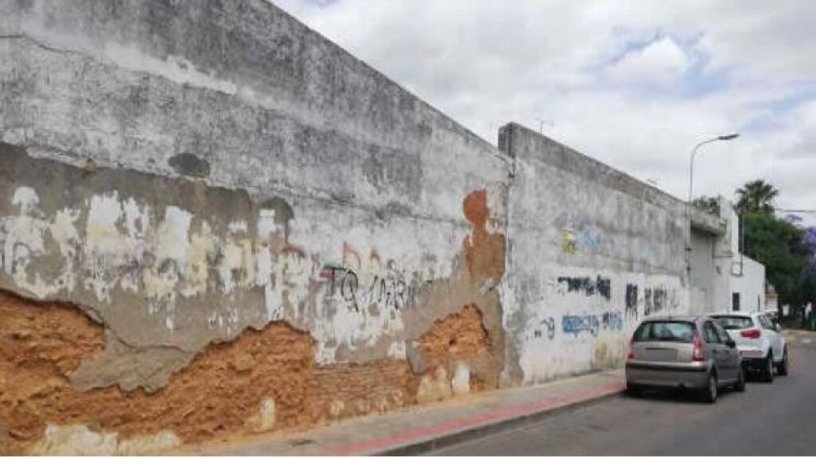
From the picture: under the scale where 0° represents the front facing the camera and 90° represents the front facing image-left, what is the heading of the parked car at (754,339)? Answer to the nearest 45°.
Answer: approximately 225°

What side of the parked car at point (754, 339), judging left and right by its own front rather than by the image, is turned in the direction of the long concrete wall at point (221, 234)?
back

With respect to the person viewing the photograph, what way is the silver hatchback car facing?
facing away from the viewer and to the right of the viewer

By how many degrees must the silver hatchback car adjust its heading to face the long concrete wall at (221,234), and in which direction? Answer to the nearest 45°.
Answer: approximately 180°

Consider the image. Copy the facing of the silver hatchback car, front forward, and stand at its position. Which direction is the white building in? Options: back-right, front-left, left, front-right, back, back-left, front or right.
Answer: front-left

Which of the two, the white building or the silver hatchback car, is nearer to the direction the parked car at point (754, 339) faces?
the white building

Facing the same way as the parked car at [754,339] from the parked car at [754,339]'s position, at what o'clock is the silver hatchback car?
The silver hatchback car is roughly at 5 o'clock from the parked car.

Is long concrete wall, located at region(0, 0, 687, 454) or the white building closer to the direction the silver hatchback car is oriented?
the white building

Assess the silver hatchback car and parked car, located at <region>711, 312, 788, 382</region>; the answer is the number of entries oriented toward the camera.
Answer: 0

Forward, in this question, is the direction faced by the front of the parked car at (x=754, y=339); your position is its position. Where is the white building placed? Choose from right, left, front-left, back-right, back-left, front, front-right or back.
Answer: front-left
